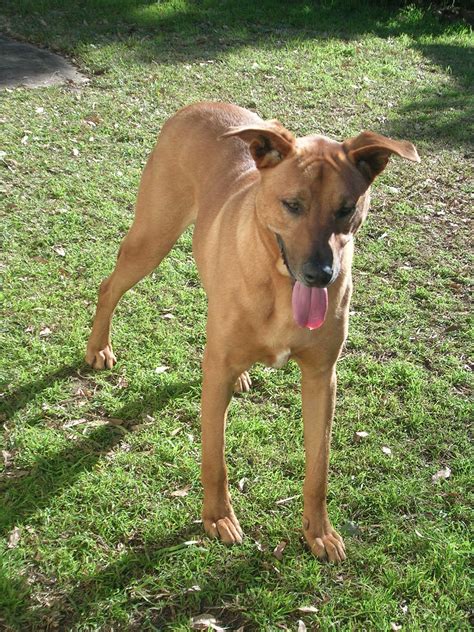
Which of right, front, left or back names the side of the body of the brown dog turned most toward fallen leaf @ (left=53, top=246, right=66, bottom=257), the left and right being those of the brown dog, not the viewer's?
back

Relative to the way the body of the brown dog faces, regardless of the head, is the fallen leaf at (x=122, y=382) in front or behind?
behind

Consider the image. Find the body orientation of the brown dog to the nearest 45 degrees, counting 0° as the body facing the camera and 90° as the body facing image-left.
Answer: approximately 315°
